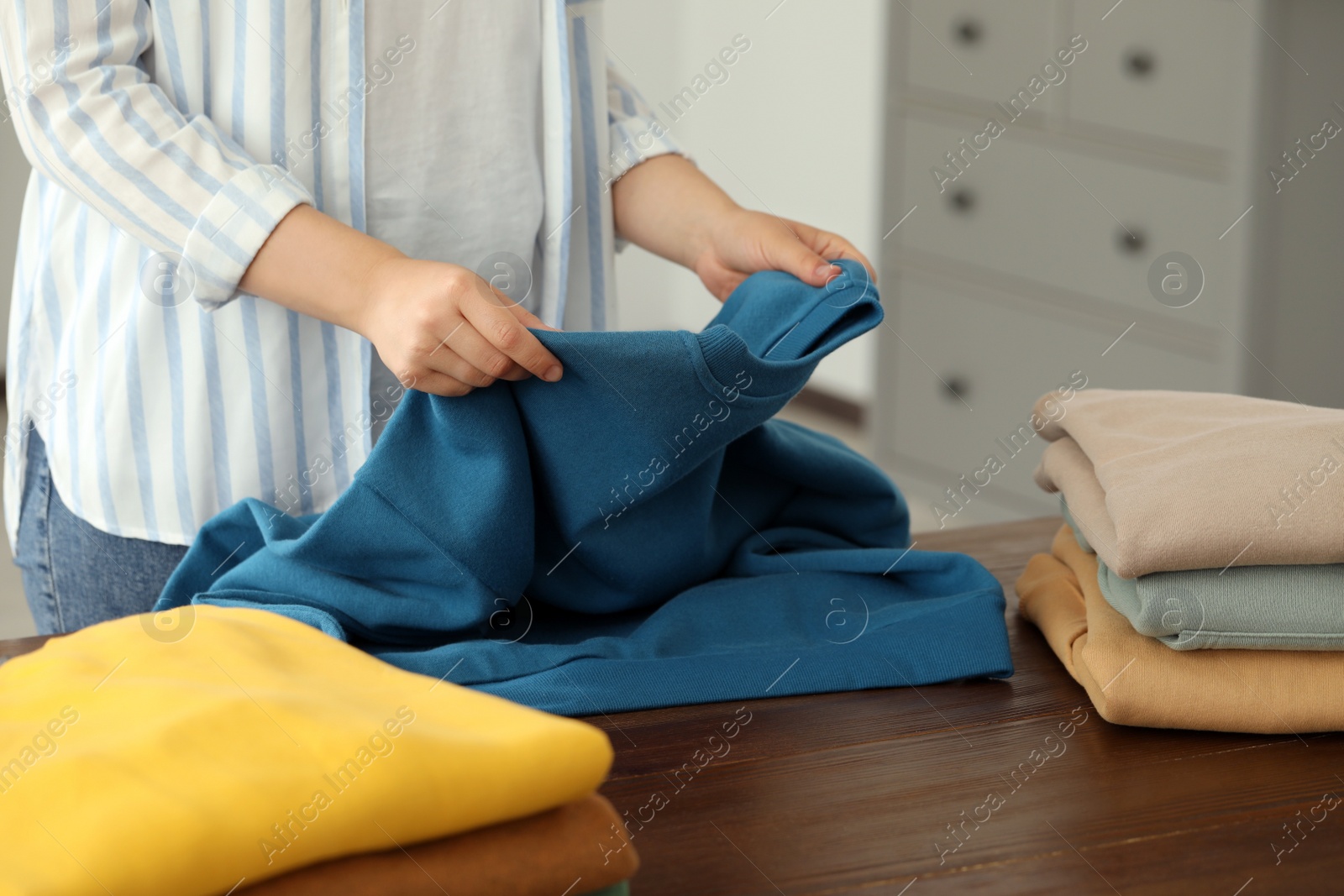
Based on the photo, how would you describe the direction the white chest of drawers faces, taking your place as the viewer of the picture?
facing the viewer and to the left of the viewer

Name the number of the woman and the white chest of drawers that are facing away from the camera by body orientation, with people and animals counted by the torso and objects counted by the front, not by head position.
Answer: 0

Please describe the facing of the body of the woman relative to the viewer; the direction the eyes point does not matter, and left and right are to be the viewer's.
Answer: facing the viewer and to the right of the viewer

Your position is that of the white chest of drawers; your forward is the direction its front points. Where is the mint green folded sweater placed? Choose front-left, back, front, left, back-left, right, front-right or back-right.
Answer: front-left

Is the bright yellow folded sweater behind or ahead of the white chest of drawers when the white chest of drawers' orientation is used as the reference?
ahead
